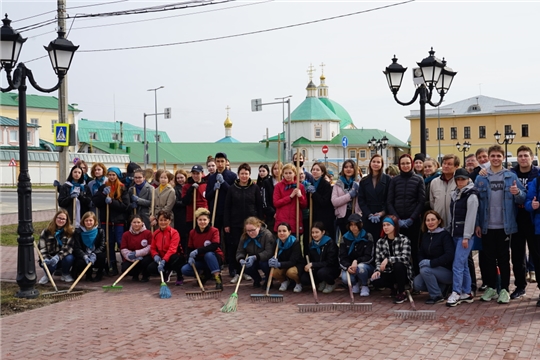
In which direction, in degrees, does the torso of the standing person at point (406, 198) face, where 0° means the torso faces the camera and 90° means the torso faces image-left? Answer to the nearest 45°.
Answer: approximately 0°

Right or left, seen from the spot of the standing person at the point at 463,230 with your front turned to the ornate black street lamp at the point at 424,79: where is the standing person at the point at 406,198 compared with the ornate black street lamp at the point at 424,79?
left

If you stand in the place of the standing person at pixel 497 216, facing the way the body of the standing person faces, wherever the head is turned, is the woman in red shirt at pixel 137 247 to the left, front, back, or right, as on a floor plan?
right

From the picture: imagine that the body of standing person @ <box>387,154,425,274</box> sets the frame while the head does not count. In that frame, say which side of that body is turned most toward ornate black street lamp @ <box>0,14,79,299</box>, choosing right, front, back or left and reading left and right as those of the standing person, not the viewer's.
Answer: right

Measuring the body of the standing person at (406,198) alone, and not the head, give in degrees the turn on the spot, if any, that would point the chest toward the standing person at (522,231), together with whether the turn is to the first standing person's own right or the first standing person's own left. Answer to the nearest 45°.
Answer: approximately 90° to the first standing person's own left

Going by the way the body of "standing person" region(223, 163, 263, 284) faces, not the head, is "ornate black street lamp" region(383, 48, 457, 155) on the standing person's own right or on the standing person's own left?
on the standing person's own left
